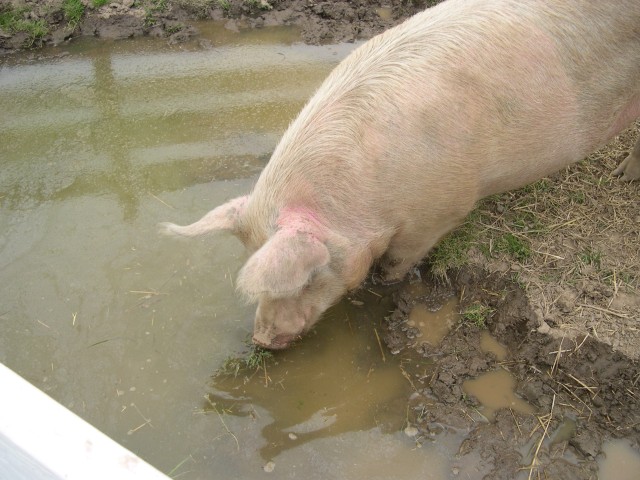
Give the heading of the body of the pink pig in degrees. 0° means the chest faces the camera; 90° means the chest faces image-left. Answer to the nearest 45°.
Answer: approximately 45°
